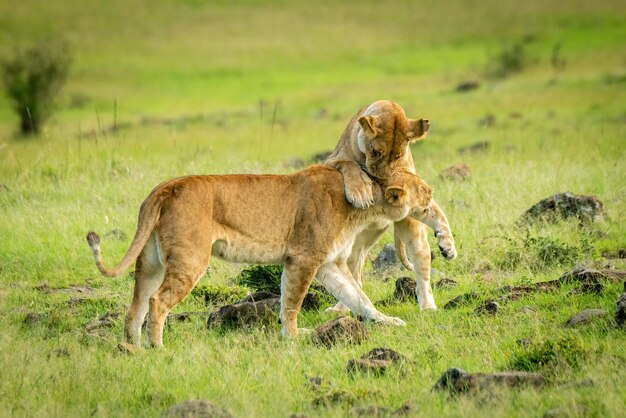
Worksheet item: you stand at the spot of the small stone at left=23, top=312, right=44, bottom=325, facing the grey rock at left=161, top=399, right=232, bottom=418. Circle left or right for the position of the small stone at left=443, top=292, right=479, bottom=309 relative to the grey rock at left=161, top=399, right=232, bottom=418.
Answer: left

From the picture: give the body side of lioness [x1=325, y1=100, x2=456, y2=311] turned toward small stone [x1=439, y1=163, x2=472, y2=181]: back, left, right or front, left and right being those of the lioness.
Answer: back

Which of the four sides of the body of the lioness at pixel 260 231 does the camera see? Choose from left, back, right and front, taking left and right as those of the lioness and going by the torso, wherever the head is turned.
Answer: right

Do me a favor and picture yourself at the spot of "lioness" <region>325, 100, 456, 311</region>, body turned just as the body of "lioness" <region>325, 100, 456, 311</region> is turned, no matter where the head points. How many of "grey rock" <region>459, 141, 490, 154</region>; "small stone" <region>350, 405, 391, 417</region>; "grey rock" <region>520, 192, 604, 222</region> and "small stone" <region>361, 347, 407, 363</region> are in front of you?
2

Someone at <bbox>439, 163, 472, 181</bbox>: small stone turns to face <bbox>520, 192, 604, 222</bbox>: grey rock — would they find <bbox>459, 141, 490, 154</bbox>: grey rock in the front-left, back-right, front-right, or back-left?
back-left

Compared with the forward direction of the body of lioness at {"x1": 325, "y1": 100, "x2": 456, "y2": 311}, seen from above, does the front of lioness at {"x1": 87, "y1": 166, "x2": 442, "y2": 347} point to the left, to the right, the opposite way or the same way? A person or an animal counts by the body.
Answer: to the left

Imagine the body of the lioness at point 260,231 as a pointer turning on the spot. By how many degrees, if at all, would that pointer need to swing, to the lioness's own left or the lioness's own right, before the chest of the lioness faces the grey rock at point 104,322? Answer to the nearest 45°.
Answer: approximately 180°

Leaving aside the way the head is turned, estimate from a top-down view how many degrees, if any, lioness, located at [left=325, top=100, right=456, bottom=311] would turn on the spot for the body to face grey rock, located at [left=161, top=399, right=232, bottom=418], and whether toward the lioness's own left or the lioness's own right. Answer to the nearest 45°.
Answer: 0° — it already faces it

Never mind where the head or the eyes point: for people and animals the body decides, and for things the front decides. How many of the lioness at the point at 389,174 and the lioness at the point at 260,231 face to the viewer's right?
1

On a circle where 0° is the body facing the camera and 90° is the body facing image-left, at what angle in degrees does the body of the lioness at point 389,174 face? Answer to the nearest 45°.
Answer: approximately 0°
